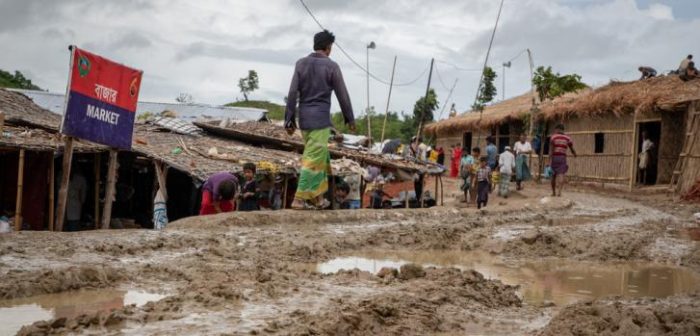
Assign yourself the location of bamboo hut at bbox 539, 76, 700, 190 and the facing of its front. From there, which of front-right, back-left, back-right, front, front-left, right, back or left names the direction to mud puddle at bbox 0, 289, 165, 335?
front-left

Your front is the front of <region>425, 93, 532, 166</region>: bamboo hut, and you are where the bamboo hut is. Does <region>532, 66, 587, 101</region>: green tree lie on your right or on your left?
on your left

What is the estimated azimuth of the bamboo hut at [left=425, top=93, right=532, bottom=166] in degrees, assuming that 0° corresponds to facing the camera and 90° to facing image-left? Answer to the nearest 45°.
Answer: approximately 45°

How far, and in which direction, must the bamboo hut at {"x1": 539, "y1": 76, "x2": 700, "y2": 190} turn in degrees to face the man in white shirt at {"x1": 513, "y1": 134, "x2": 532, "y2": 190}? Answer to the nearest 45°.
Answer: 0° — it already faces them

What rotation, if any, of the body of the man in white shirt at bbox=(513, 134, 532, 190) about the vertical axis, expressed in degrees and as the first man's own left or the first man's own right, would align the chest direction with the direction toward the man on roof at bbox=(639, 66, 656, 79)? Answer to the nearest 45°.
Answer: approximately 135° to the first man's own left

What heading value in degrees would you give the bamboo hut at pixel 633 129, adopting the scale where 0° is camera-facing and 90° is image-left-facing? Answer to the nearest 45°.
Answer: approximately 45°

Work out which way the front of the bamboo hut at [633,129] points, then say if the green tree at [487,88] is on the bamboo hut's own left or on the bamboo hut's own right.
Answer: on the bamboo hut's own right
